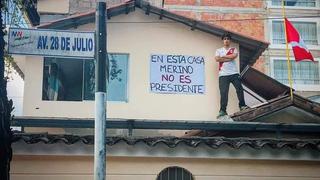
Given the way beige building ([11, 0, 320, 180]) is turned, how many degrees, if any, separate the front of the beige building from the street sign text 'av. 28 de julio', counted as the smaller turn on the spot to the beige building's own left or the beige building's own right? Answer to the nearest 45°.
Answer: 0° — it already faces it

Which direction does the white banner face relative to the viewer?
toward the camera

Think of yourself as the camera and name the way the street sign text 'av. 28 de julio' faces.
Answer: facing the viewer

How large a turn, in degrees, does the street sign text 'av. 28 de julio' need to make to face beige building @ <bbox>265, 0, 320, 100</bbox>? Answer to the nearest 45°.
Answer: approximately 135° to its left

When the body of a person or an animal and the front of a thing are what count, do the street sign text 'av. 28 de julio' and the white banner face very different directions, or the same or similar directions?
same or similar directions

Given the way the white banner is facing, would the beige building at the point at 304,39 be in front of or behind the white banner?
behind

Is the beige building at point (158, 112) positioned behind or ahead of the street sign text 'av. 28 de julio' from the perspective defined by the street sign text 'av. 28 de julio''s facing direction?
behind

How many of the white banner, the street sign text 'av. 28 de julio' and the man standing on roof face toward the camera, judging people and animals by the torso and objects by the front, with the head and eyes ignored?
3

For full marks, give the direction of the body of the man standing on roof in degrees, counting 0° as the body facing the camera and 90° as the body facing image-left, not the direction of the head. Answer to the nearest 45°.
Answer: approximately 0°

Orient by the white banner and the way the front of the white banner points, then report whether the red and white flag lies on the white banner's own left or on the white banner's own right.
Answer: on the white banner's own left

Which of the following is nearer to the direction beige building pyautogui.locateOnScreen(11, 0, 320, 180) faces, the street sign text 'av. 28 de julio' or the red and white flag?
the street sign text 'av. 28 de julio'

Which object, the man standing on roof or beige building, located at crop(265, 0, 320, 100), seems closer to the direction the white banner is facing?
the man standing on roof
